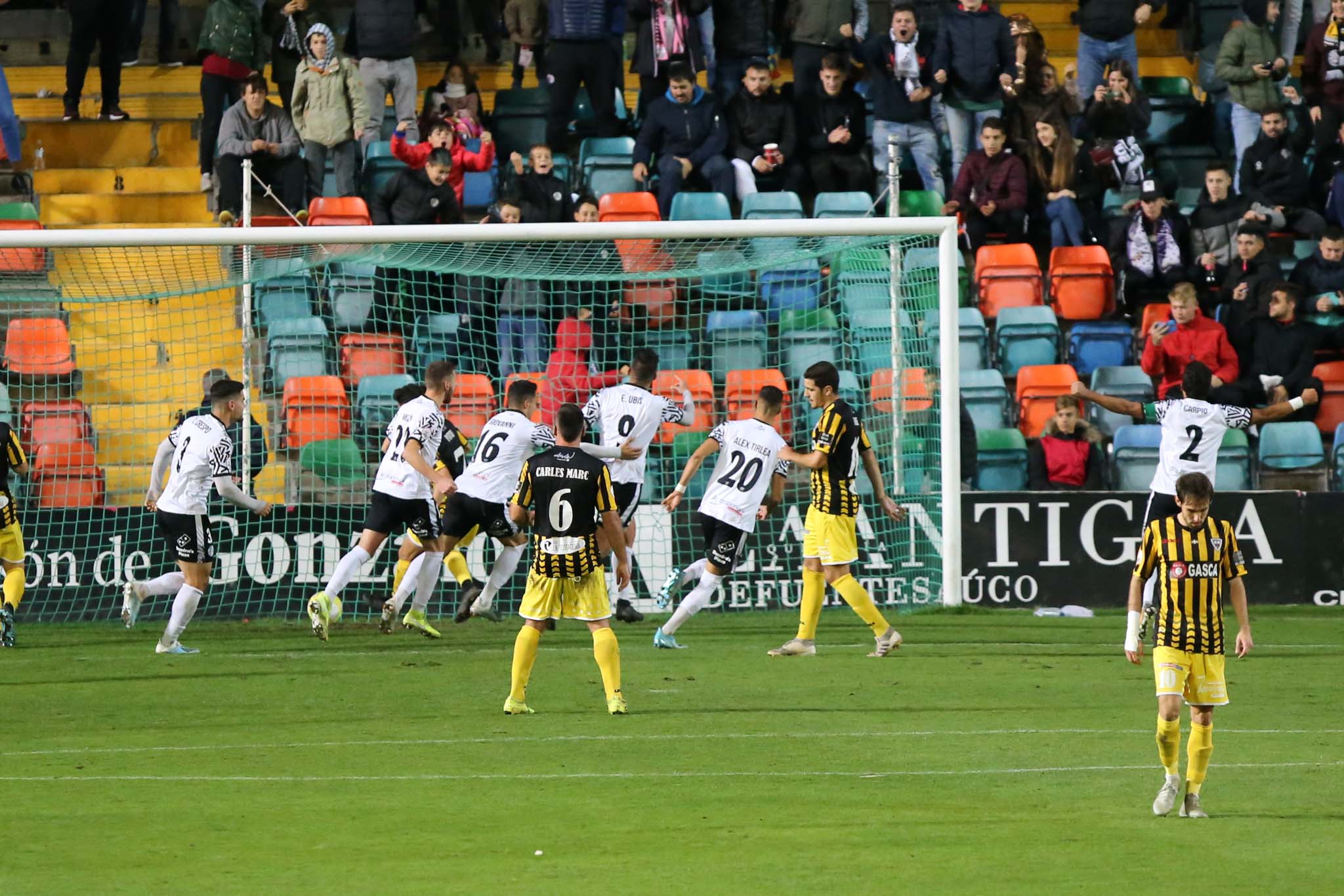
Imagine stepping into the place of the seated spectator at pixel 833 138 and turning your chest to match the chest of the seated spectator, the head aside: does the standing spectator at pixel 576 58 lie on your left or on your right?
on your right

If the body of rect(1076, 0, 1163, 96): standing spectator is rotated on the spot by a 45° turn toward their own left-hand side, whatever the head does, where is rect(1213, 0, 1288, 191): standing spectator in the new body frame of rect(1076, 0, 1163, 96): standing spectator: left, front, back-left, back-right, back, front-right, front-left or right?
front-left

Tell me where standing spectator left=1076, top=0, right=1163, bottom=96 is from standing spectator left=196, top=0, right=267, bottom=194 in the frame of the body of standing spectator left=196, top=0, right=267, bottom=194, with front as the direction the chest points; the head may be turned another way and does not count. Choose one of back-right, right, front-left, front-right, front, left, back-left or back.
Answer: left

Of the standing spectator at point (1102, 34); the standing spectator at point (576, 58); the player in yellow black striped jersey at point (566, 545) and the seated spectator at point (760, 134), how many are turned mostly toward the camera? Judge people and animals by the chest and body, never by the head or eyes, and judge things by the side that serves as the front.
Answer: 3

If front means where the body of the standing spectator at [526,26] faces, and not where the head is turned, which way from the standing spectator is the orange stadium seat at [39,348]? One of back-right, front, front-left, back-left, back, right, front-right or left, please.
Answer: front-right

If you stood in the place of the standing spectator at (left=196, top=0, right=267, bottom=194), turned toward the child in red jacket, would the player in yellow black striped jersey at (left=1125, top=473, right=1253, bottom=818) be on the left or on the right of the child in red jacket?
right

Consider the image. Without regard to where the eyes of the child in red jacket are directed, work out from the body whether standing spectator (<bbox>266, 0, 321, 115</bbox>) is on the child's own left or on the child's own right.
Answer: on the child's own right

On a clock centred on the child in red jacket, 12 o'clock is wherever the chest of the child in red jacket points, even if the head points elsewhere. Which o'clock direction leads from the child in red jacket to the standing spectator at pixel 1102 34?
The standing spectator is roughly at 9 o'clock from the child in red jacket.

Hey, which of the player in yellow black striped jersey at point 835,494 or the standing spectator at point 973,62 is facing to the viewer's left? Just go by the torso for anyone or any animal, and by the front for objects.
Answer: the player in yellow black striped jersey

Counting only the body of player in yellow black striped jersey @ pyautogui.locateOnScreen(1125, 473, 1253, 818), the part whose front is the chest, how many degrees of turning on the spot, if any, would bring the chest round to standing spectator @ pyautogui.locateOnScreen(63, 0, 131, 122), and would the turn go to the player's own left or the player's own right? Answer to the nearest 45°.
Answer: approximately 135° to the player's own right

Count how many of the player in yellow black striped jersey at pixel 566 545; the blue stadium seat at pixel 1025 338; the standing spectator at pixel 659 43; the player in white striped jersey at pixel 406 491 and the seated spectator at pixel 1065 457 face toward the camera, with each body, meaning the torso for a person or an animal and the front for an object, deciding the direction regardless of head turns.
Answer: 3
